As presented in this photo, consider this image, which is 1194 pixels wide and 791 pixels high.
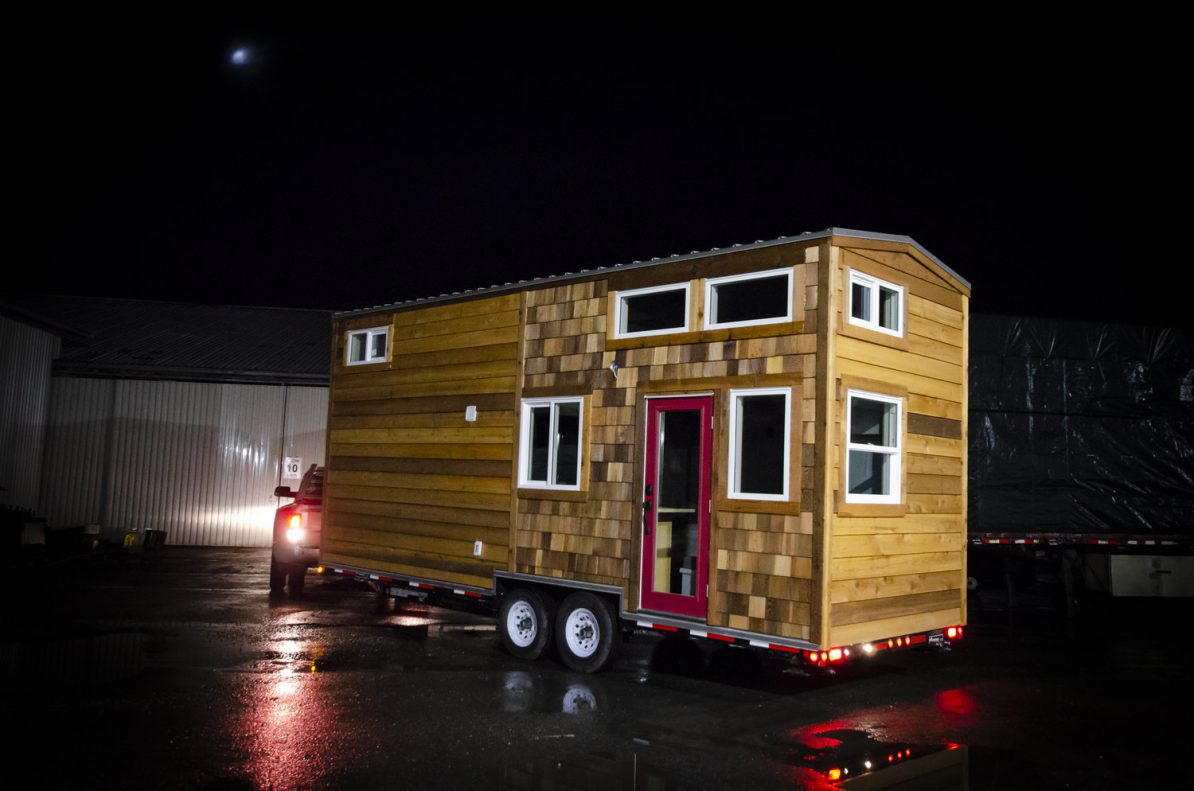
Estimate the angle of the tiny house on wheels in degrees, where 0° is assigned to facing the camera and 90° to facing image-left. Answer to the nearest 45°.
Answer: approximately 135°

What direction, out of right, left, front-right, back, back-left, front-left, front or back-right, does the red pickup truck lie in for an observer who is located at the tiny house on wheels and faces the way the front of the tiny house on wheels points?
front

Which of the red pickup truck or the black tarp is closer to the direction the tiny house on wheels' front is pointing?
the red pickup truck

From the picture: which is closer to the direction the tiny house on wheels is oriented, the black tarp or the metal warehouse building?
the metal warehouse building

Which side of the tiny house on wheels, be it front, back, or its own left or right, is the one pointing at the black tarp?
right
